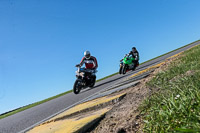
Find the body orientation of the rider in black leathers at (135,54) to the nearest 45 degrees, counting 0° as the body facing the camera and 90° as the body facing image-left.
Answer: approximately 45°

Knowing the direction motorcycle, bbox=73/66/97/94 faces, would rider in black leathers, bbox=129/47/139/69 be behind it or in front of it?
behind

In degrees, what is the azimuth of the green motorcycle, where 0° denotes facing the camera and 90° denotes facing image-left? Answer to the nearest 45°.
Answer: approximately 45°

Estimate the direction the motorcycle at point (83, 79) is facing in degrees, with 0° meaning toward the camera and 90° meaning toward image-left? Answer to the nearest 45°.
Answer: approximately 45°

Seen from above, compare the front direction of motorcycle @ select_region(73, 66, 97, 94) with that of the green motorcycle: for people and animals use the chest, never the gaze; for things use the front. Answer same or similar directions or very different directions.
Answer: same or similar directions

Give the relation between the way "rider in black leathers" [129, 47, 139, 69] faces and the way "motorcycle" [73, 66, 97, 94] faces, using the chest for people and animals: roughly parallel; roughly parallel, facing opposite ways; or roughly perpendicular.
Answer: roughly parallel

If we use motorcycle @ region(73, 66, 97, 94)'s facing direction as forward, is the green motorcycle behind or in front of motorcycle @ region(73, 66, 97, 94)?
behind

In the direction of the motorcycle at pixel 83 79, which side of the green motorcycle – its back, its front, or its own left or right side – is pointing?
front
